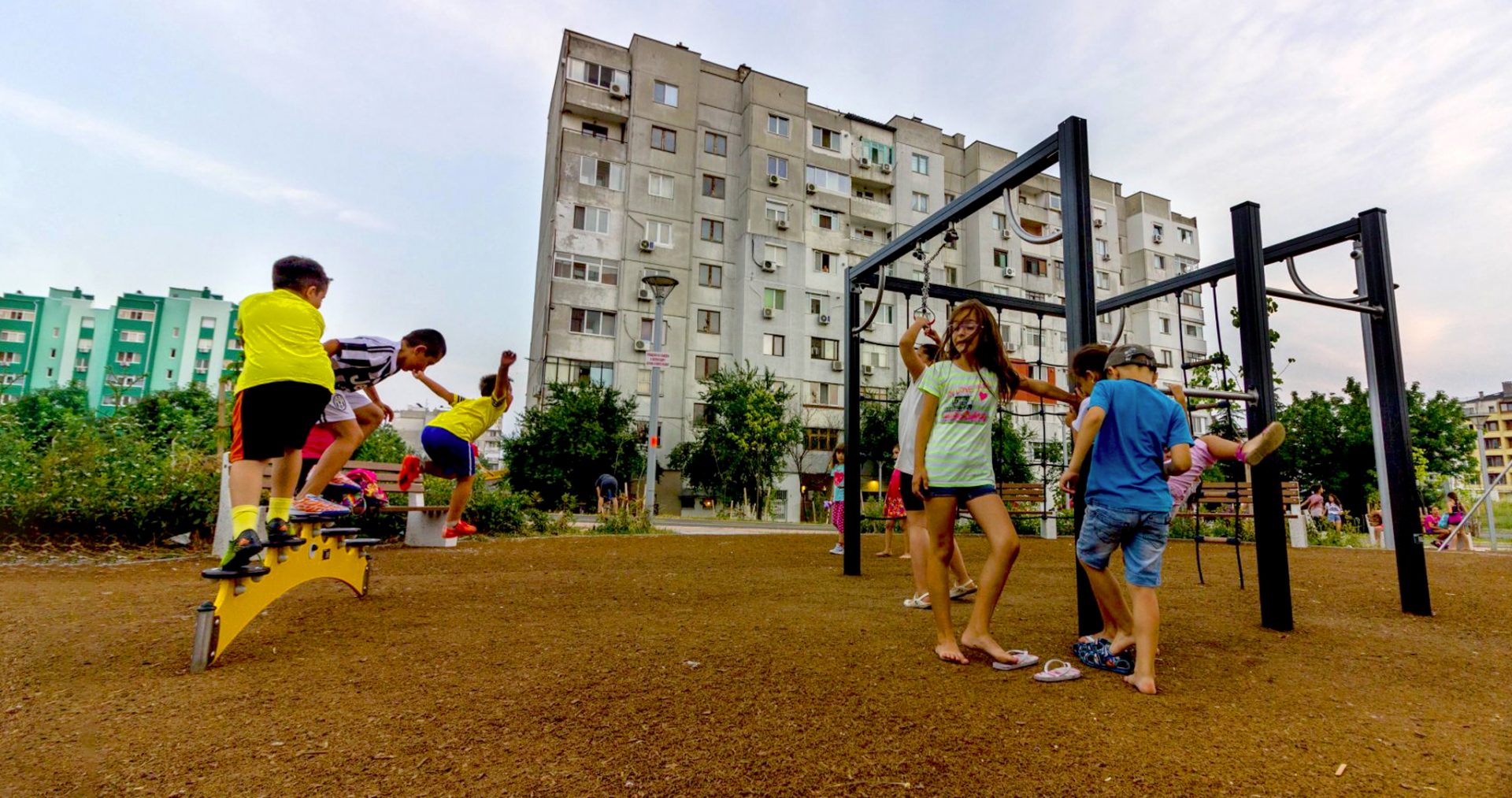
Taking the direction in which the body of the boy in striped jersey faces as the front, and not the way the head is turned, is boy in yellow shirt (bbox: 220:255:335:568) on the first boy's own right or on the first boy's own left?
on the first boy's own right

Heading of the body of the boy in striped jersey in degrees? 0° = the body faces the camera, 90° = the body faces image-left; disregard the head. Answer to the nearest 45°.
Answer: approximately 270°

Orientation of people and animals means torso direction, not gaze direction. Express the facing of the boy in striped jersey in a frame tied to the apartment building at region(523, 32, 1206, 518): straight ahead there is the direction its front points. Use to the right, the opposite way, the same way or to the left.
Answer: to the left

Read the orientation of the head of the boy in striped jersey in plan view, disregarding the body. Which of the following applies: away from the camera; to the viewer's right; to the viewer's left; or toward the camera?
to the viewer's right

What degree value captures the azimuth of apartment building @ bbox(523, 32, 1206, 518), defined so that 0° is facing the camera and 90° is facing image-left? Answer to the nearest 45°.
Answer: approximately 315°
